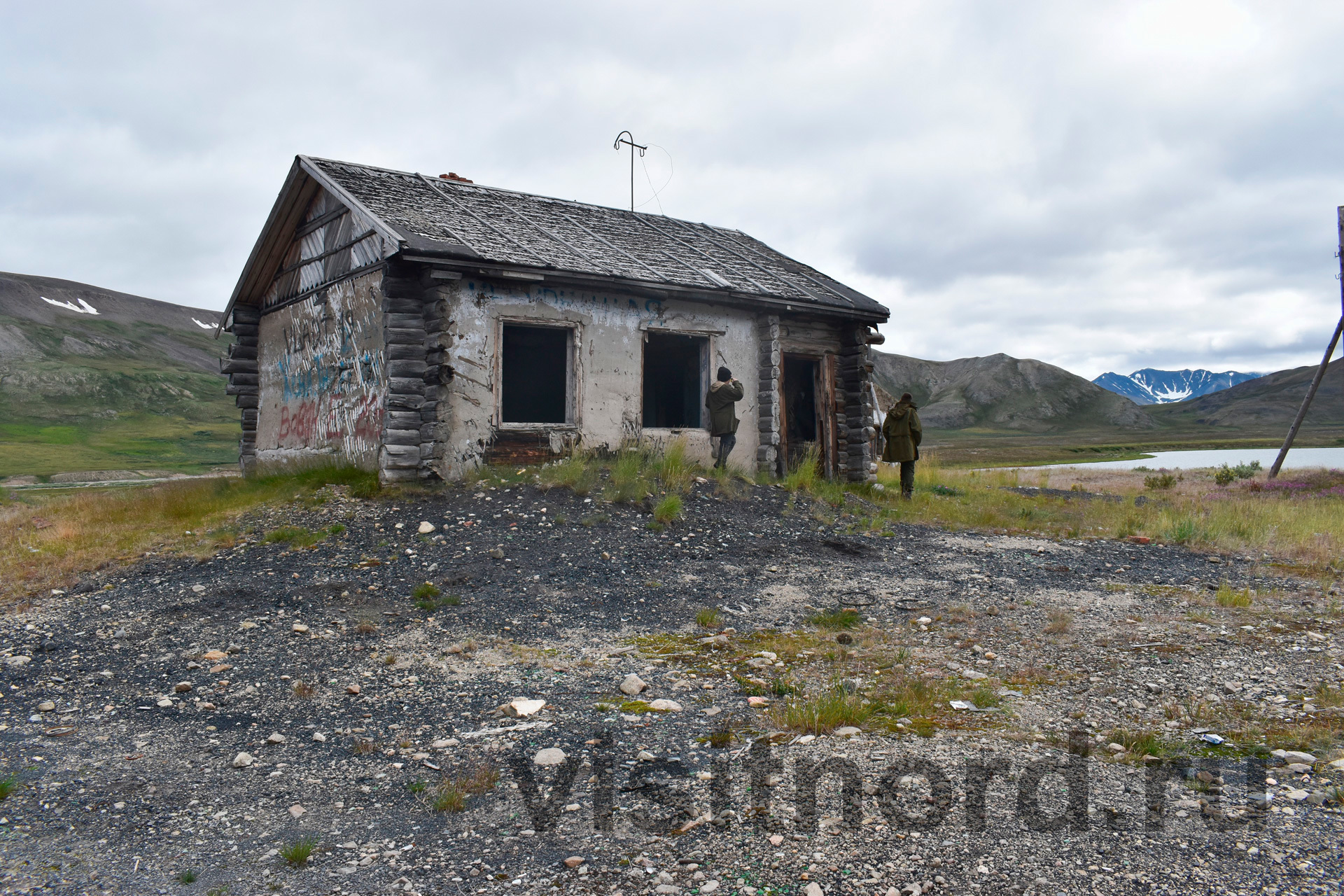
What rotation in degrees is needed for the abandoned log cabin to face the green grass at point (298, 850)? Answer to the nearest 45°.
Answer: approximately 45° to its right

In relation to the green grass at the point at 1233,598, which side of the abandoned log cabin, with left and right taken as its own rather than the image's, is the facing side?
front

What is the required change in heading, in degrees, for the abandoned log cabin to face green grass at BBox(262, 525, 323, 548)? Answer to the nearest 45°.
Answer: approximately 90° to its right

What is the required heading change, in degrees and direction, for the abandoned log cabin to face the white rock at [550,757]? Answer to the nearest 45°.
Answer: approximately 45° to its right

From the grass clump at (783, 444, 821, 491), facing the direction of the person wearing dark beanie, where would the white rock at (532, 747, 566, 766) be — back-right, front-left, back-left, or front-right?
front-left

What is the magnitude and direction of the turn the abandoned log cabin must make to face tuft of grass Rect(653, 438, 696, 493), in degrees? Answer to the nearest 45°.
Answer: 0° — it already faces it

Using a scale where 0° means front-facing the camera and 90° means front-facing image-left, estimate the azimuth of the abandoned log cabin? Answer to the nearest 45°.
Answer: approximately 315°

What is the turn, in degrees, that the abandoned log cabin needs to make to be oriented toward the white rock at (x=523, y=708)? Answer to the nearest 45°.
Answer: approximately 45° to its right

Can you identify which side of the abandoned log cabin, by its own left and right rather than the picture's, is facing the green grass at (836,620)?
front
